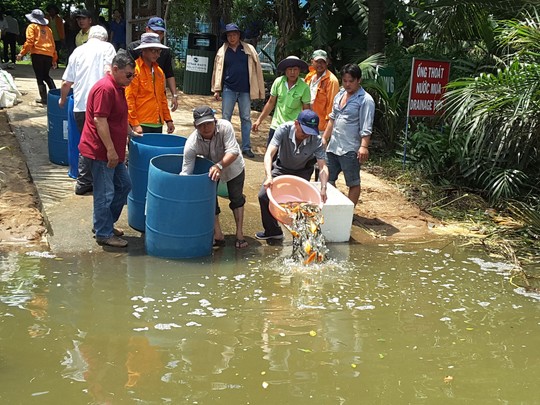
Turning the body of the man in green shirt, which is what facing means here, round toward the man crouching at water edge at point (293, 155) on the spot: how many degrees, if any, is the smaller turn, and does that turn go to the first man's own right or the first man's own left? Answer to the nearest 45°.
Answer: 0° — they already face them

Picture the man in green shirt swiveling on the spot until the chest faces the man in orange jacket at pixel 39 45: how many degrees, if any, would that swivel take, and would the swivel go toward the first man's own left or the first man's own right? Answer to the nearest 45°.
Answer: approximately 135° to the first man's own right

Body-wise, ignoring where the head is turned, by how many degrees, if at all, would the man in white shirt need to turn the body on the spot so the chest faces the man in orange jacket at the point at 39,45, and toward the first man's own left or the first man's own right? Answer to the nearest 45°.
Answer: approximately 45° to the first man's own left

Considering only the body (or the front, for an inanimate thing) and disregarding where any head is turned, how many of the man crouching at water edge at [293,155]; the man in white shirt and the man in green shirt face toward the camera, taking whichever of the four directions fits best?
2

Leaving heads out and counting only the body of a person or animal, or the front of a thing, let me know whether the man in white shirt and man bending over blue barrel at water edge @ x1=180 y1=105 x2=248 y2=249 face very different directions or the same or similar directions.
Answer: very different directions
